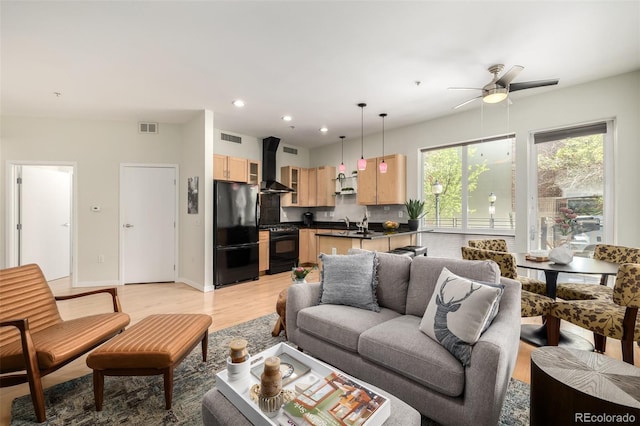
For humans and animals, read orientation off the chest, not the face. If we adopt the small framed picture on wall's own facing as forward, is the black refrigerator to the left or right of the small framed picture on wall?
on its left

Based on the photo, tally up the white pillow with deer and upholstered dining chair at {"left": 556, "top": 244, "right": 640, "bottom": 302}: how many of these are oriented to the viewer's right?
0

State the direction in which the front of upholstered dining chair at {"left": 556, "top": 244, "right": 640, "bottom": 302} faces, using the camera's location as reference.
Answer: facing the viewer and to the left of the viewer

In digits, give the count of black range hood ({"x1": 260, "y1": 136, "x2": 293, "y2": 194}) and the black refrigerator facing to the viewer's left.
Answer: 0

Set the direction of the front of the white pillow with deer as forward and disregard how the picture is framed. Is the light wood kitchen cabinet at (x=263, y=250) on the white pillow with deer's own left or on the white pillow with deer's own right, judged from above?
on the white pillow with deer's own right

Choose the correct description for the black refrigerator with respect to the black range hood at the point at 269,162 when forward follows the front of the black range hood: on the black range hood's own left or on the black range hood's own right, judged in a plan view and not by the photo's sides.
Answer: on the black range hood's own right

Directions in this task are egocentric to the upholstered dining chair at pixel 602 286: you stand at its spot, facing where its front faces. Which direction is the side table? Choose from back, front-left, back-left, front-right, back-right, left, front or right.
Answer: front-left

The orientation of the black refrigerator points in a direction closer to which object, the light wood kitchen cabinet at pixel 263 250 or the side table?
the side table

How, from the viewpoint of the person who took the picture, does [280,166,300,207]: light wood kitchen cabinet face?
facing the viewer and to the right of the viewer

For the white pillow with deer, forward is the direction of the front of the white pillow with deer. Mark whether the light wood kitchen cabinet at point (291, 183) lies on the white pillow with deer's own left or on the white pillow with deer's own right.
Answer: on the white pillow with deer's own right

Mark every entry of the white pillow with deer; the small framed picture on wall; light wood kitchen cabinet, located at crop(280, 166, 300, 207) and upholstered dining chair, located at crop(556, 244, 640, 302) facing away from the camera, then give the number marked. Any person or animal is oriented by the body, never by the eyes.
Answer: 0

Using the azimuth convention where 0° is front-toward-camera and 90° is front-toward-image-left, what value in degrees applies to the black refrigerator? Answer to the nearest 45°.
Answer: approximately 315°

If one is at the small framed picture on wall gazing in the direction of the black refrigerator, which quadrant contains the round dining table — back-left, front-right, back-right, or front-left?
front-right

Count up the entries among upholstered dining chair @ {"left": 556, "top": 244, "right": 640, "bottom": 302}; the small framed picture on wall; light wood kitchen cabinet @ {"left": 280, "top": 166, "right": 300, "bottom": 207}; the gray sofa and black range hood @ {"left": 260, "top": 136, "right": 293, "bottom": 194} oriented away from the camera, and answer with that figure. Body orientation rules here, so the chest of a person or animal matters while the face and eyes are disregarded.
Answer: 0

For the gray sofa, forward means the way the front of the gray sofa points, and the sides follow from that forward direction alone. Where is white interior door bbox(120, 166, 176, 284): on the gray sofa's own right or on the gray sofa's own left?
on the gray sofa's own right

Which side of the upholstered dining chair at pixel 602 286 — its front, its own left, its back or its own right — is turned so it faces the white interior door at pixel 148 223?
front
